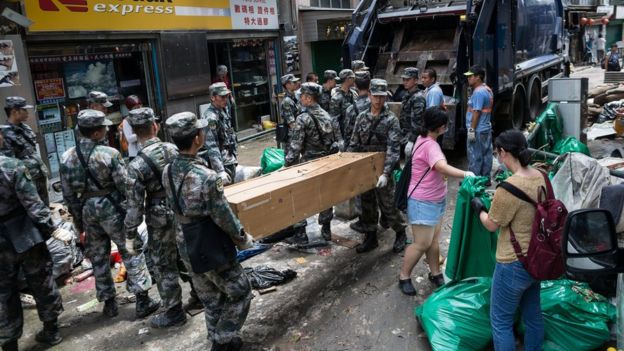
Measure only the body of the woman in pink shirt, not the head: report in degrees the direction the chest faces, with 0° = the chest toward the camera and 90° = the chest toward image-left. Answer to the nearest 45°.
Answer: approximately 225°

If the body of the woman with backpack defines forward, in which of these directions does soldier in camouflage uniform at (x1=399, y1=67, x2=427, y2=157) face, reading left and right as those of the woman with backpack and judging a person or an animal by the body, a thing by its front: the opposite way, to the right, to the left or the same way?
to the left

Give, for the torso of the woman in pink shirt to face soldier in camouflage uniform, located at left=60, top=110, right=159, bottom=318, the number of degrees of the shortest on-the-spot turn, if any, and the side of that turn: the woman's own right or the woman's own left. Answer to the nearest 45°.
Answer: approximately 135° to the woman's own left

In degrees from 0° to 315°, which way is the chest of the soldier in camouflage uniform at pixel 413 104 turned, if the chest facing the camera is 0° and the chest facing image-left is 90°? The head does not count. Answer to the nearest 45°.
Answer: approximately 45°

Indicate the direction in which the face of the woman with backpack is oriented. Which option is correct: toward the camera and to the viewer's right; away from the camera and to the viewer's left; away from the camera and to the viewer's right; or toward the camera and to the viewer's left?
away from the camera and to the viewer's left

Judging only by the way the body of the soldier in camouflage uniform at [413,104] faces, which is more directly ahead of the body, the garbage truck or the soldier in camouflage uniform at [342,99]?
the soldier in camouflage uniform

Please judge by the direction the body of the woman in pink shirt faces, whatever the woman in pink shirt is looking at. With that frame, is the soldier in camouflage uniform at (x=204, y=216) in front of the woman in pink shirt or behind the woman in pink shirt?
behind

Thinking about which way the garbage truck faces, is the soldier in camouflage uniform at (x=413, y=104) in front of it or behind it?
behind

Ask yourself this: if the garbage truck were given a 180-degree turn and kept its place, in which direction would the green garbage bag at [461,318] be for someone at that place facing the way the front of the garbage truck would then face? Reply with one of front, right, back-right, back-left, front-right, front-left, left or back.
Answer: front-left

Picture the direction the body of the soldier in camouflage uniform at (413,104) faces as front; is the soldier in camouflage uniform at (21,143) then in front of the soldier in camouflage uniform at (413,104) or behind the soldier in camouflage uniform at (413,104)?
in front

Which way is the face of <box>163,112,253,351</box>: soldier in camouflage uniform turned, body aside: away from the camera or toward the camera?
away from the camera

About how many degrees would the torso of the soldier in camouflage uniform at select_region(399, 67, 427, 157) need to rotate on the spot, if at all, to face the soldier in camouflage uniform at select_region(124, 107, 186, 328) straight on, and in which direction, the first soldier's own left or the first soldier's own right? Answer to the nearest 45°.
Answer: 0° — they already face them

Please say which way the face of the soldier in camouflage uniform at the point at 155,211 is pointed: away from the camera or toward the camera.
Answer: away from the camera

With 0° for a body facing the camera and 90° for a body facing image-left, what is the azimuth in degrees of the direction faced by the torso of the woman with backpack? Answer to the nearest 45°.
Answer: approximately 135°

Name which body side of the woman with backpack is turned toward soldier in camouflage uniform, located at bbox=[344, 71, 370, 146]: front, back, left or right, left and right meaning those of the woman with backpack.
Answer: front
